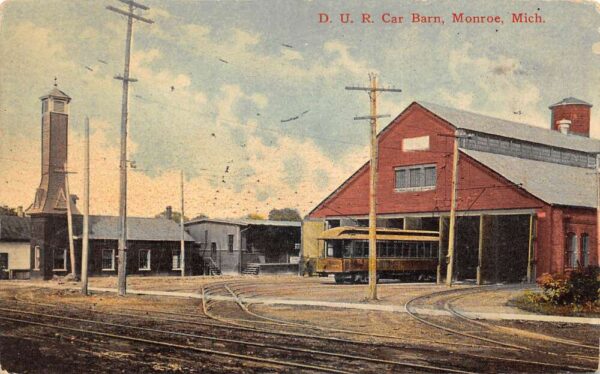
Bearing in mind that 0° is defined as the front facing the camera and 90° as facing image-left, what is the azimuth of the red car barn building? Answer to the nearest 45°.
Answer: approximately 45°

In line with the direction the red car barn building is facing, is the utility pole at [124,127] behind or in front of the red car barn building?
in front

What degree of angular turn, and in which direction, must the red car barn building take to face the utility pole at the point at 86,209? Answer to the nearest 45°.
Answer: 0° — it already faces it

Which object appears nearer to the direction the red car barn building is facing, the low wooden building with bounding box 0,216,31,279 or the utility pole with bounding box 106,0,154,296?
the utility pole

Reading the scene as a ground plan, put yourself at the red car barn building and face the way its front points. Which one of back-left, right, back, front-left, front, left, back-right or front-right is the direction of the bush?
front-left

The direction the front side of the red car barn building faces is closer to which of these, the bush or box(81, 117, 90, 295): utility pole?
the utility pole

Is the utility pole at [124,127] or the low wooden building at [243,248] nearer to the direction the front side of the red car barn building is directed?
the utility pole
